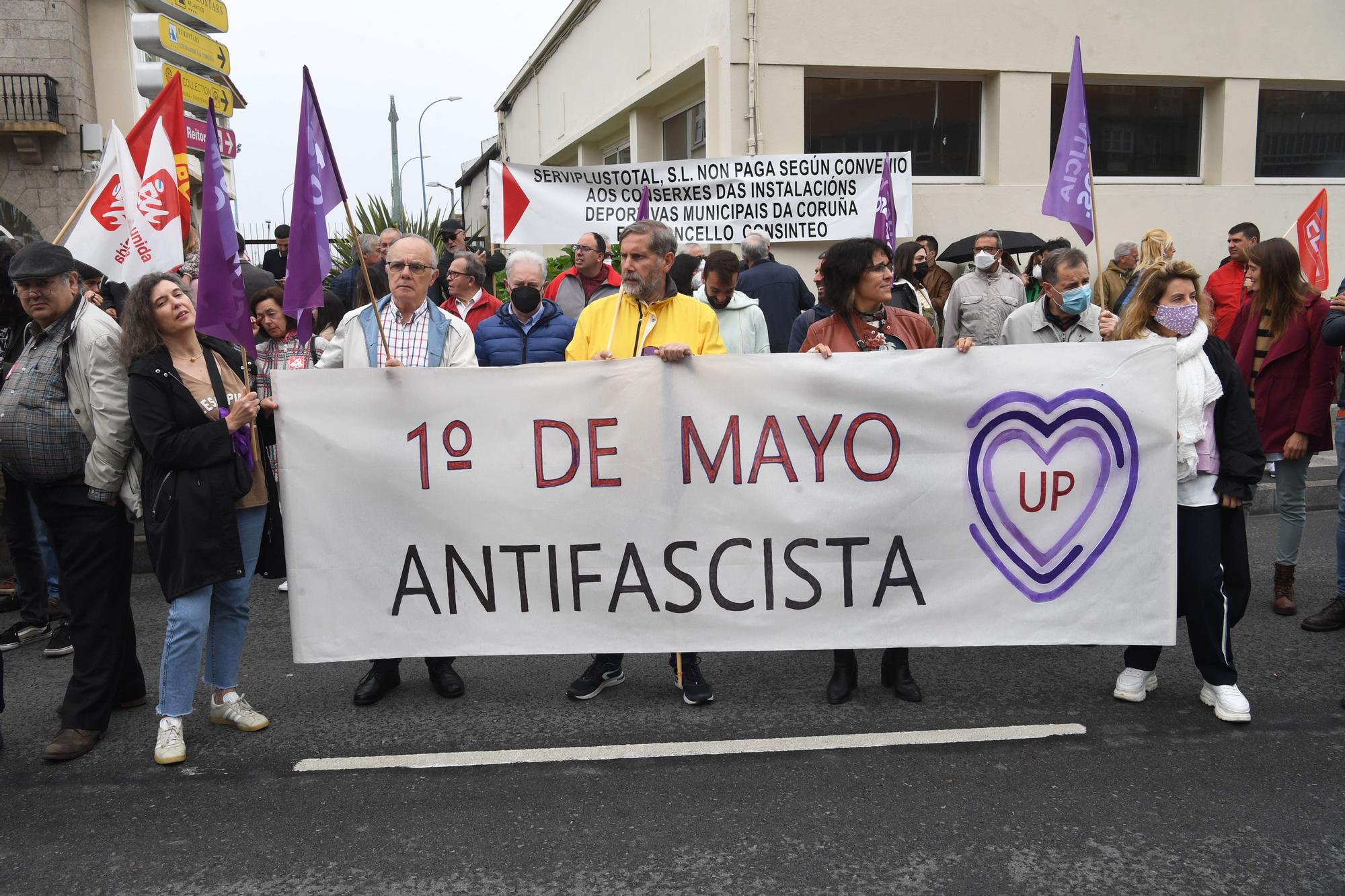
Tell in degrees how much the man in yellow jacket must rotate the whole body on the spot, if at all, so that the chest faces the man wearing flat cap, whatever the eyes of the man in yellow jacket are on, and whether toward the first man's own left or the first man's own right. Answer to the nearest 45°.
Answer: approximately 90° to the first man's own right

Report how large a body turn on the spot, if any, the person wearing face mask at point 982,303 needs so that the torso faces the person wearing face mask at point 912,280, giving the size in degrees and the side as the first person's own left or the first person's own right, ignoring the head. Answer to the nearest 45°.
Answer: approximately 135° to the first person's own right

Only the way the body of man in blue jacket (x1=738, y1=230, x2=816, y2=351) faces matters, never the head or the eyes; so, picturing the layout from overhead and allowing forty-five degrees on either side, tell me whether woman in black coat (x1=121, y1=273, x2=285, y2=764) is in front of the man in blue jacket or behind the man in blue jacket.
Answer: behind

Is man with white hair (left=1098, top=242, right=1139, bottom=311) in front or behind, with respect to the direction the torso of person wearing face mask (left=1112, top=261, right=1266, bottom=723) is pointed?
behind

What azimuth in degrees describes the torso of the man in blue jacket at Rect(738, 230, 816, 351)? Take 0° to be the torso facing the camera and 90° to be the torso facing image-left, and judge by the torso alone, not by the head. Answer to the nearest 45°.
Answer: approximately 180°

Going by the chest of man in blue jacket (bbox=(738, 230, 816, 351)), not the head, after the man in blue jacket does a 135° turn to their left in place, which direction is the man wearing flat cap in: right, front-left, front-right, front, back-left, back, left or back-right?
front

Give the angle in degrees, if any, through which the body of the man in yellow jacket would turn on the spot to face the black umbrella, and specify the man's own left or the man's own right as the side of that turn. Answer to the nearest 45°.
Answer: approximately 135° to the man's own left

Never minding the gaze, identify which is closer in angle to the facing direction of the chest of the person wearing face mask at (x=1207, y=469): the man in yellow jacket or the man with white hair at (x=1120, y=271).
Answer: the man in yellow jacket

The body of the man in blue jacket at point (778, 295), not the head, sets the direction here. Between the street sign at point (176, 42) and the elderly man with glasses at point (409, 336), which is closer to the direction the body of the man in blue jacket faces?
the street sign

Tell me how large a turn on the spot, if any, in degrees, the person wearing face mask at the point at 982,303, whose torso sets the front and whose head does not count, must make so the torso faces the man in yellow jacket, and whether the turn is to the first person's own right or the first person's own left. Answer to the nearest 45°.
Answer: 0° — they already face them

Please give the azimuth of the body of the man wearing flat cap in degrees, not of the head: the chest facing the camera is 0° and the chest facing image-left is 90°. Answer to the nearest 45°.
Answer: approximately 45°

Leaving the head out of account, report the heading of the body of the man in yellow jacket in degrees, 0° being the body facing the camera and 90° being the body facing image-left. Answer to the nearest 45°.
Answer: approximately 0°

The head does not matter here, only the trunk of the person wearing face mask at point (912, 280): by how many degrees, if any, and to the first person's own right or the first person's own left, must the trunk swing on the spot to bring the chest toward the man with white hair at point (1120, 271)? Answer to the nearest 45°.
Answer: approximately 90° to the first person's own left

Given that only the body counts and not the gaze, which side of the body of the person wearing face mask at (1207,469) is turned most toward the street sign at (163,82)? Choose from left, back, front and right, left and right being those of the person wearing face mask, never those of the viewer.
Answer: right

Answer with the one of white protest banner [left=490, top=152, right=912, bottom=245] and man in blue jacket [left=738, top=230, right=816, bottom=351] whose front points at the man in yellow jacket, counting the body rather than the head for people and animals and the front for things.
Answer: the white protest banner

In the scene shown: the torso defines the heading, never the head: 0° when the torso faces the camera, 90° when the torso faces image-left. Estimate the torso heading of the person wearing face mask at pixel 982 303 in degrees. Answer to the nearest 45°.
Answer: approximately 0°

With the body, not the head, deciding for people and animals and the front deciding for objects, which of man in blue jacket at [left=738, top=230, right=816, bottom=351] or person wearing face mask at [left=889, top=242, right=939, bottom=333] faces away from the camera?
the man in blue jacket
